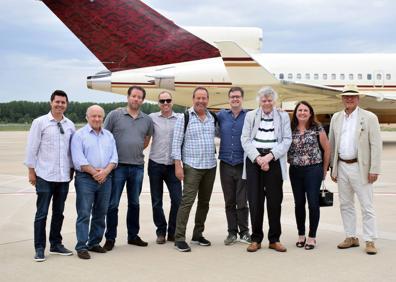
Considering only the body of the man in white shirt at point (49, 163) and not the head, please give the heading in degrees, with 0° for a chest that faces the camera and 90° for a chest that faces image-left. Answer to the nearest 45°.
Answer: approximately 315°

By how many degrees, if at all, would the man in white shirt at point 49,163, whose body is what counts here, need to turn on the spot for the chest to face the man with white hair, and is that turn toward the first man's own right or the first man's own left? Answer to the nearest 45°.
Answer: approximately 45° to the first man's own left

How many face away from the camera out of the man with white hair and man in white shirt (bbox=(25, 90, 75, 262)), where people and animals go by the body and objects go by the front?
0

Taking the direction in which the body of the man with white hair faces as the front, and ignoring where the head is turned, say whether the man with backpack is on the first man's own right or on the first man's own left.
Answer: on the first man's own right

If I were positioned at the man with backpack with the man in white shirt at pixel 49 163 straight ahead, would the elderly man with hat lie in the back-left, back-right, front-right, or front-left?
back-left

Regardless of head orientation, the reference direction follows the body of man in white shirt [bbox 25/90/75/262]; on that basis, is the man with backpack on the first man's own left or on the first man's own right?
on the first man's own left

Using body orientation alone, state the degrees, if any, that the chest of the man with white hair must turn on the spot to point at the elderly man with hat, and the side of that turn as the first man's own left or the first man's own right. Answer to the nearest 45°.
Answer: approximately 90° to the first man's own left

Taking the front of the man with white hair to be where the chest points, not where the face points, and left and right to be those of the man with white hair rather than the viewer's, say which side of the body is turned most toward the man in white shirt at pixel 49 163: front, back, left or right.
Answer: right

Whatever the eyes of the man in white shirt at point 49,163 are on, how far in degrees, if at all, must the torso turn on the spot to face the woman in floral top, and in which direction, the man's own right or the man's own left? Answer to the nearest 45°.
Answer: approximately 45° to the man's own left

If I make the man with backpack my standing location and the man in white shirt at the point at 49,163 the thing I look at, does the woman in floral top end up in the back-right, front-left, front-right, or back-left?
back-left

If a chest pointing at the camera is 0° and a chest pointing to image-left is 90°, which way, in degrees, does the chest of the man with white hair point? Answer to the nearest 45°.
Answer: approximately 0°
